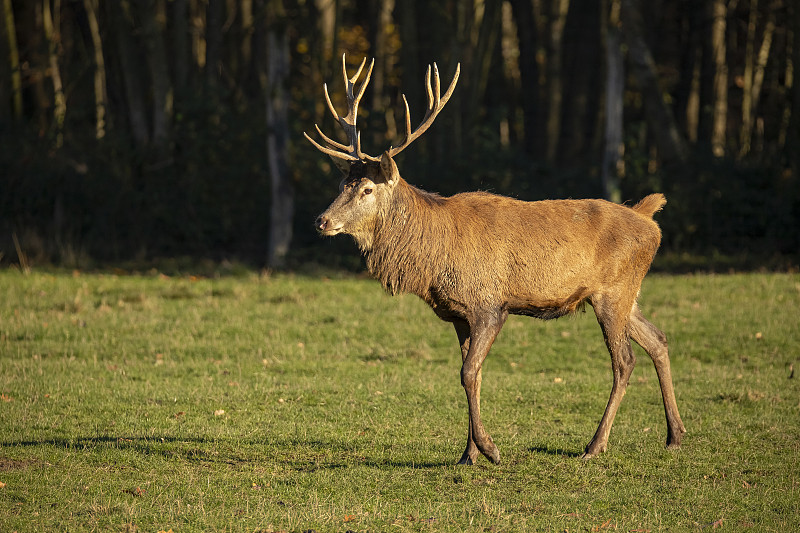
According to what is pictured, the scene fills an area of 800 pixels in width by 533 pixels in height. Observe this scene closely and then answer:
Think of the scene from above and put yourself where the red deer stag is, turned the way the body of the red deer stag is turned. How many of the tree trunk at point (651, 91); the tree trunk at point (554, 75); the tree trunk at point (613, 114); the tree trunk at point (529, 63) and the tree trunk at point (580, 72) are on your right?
5

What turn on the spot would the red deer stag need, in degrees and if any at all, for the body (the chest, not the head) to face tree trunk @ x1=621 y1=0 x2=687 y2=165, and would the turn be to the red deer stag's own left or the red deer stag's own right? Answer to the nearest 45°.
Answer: approximately 90° to the red deer stag's own right

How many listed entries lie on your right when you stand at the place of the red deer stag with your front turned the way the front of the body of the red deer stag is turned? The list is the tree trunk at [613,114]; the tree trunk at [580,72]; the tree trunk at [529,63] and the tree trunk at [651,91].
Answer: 4

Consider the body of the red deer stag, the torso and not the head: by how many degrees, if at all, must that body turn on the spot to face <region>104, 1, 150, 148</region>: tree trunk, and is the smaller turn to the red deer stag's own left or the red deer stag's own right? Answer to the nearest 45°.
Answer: approximately 45° to the red deer stag's own right

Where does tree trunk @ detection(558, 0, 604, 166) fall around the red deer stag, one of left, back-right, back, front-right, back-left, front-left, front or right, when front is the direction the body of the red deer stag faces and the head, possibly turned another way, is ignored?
right

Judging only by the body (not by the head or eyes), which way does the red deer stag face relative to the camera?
to the viewer's left

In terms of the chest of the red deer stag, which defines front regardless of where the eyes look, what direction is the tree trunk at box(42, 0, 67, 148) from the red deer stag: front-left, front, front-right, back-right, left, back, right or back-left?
front-right

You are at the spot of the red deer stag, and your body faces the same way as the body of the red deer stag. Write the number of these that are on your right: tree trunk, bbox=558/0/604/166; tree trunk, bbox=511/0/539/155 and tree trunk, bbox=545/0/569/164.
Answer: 3

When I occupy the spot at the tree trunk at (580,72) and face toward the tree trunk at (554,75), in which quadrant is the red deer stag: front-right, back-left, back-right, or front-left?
front-left

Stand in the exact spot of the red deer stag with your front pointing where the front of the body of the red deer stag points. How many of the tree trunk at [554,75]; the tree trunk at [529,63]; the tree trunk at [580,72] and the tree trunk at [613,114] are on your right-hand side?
4

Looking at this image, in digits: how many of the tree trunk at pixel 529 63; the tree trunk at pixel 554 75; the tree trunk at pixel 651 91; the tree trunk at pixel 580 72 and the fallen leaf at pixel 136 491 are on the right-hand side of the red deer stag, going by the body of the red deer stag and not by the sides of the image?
4

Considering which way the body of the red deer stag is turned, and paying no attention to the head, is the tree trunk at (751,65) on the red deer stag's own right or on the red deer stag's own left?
on the red deer stag's own right

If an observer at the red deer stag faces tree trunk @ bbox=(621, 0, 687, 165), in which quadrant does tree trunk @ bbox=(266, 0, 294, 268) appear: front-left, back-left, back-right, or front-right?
front-left

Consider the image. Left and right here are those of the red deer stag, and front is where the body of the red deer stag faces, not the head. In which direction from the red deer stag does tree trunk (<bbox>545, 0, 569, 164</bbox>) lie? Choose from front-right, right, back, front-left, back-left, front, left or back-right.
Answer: right

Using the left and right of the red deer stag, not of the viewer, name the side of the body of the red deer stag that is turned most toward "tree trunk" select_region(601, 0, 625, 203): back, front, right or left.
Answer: right

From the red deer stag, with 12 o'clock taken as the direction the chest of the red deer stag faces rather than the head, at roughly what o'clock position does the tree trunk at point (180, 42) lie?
The tree trunk is roughly at 2 o'clock from the red deer stag.

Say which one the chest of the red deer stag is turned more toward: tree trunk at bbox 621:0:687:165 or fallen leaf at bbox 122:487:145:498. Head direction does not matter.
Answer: the fallen leaf
